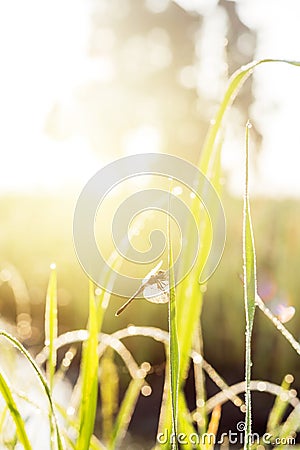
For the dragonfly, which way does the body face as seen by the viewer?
to the viewer's right
